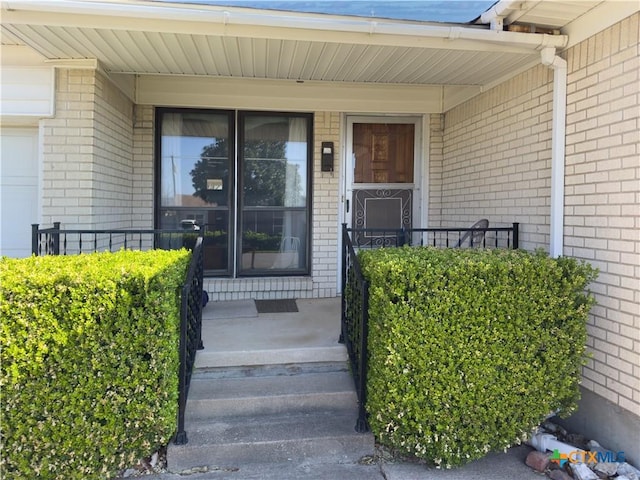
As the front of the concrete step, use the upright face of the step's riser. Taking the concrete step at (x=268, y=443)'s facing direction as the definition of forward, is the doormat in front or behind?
behind

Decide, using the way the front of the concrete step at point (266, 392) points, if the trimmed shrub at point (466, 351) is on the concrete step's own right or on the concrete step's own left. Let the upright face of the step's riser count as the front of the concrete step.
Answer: on the concrete step's own left

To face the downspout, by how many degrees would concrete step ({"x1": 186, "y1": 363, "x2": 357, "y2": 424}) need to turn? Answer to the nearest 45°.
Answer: approximately 90° to its left

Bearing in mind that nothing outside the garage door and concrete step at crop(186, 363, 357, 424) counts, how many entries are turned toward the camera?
2
